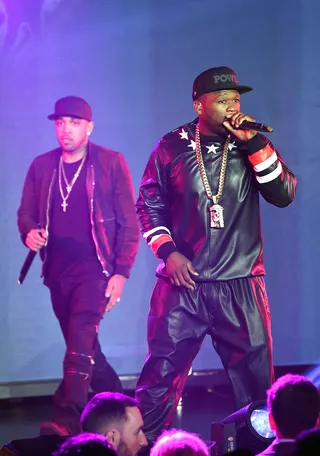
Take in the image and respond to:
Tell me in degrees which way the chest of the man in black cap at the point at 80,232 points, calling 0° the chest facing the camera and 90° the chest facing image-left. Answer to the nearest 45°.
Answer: approximately 45°

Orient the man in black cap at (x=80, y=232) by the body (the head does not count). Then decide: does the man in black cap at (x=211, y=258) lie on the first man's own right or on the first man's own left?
on the first man's own left
